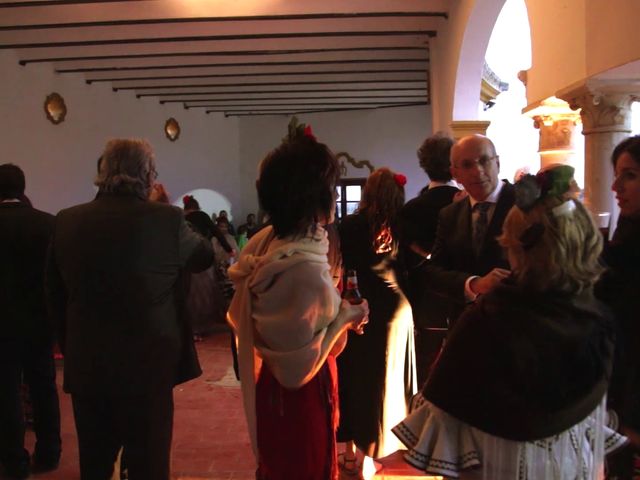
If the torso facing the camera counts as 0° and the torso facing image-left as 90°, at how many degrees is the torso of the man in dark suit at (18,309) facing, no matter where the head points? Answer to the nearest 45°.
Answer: approximately 180°

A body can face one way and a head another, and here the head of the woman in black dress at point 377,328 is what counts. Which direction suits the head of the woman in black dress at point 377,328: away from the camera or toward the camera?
away from the camera

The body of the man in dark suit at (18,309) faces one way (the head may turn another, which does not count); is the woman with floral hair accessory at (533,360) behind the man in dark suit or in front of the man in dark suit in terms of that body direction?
behind

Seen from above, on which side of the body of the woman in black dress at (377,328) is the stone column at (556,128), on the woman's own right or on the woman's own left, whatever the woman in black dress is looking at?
on the woman's own right

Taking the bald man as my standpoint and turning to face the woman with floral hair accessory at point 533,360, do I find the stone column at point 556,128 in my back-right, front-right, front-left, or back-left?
back-left

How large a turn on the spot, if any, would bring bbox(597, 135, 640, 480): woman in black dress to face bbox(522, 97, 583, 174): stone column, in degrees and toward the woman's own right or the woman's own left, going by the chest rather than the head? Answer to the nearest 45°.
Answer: approximately 90° to the woman's own right

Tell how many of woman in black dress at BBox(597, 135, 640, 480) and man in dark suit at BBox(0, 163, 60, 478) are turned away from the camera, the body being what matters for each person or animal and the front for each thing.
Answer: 1

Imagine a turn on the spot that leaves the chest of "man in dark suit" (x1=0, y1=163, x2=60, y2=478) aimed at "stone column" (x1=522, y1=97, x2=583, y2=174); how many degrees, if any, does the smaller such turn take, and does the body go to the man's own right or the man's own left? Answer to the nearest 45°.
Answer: approximately 90° to the man's own right

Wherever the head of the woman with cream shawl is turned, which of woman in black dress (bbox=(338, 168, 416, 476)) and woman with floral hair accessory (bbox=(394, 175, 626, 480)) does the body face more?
the woman in black dress

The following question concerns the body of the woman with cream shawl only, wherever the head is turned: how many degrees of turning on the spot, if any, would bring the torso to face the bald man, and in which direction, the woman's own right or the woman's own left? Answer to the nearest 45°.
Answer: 0° — they already face them

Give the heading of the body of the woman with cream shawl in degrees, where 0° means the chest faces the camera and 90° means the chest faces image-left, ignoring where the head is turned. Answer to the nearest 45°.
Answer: approximately 225°

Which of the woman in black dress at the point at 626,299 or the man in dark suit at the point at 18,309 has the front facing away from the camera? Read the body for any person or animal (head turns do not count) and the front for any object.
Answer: the man in dark suit

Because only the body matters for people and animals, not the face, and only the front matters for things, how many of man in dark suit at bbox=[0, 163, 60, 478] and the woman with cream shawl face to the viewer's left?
0

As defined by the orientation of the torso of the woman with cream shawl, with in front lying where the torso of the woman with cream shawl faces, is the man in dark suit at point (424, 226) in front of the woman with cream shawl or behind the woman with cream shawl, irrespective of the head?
in front
